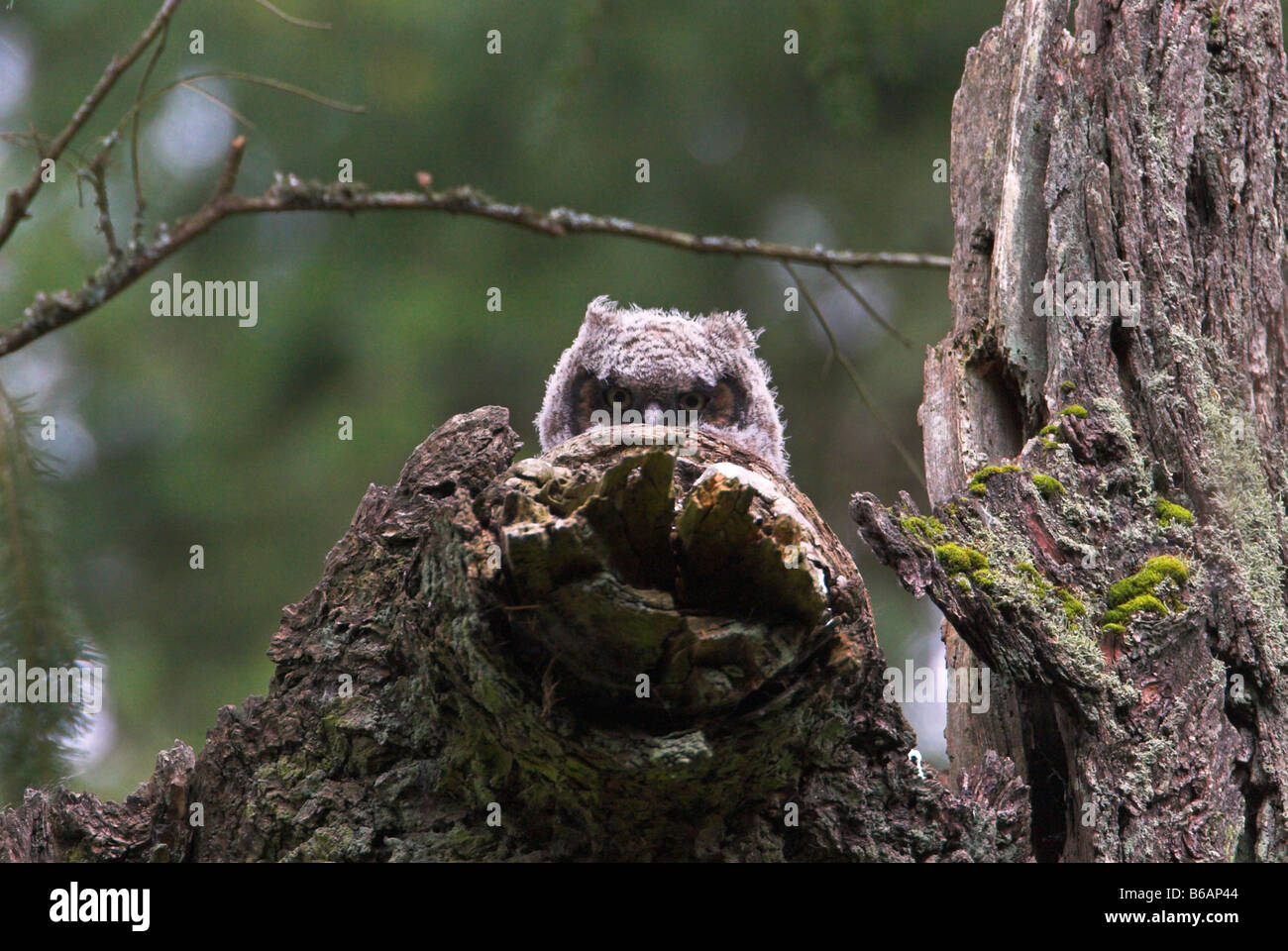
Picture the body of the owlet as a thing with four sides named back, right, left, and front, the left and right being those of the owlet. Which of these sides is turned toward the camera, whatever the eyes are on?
front
